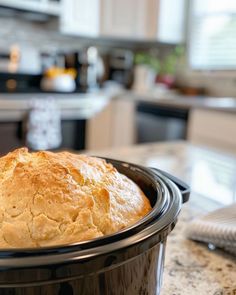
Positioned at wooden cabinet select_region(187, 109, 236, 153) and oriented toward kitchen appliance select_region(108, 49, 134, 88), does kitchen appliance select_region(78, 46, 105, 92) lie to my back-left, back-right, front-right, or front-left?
front-left

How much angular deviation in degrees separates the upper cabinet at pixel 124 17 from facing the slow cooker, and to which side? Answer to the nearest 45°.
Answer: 0° — it already faces it

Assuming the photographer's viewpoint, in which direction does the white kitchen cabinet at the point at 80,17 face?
facing the viewer

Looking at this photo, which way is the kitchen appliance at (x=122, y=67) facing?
toward the camera

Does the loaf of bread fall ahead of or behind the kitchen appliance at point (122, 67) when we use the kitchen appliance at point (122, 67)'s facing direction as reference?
ahead

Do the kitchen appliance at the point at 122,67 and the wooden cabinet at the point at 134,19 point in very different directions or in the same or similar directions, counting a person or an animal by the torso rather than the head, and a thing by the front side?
same or similar directions

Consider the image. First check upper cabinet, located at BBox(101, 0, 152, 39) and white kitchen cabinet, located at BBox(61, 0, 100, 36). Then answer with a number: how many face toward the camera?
2

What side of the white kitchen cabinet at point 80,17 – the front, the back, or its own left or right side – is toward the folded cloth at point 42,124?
front

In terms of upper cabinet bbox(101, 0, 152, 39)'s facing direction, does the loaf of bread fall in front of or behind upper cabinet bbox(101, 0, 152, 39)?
in front

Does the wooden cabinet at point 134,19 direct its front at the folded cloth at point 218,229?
yes

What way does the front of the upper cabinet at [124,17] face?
toward the camera

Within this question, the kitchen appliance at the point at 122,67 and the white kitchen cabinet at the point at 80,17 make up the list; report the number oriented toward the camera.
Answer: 2

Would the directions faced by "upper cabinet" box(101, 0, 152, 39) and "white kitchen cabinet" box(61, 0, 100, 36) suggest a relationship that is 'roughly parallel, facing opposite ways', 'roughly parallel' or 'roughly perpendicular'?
roughly parallel
